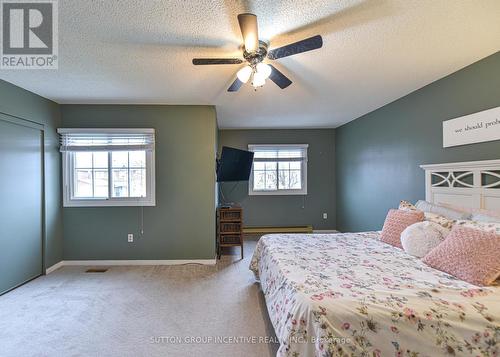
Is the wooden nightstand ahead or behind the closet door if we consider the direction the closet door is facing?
ahead

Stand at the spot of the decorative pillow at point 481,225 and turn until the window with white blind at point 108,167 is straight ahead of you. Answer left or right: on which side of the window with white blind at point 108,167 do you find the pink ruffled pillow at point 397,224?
right

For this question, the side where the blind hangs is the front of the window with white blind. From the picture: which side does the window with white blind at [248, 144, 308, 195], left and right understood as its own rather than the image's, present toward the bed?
front

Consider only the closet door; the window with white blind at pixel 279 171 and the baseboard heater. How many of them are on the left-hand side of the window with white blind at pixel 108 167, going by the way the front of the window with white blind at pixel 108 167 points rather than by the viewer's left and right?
2

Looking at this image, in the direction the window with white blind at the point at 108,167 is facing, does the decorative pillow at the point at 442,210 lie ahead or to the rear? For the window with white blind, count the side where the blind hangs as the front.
ahead

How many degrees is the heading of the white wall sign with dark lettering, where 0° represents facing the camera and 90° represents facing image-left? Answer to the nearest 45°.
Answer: approximately 45°

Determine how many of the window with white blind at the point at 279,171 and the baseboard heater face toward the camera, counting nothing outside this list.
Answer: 2

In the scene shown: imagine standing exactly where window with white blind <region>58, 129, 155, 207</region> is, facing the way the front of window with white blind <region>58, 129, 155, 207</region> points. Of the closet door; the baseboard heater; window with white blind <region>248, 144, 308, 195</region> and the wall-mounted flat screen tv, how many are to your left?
3

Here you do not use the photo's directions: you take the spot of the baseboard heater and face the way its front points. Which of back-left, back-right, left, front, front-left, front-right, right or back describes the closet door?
front-right
